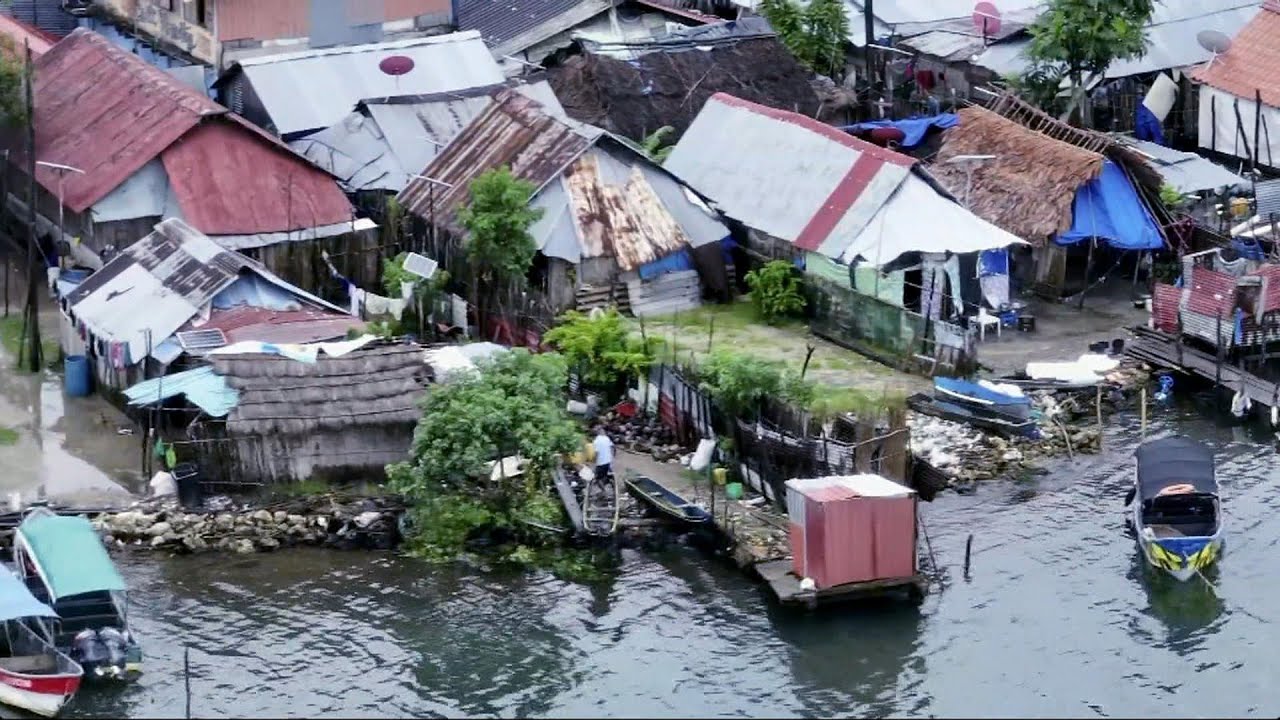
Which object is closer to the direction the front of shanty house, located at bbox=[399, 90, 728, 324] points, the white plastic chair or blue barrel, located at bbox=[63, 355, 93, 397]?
the white plastic chair

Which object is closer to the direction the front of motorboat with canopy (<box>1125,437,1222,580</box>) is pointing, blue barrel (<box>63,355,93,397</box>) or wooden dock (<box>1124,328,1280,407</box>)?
the blue barrel

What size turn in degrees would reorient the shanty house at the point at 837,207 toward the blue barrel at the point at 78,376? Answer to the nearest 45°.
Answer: approximately 135° to its right

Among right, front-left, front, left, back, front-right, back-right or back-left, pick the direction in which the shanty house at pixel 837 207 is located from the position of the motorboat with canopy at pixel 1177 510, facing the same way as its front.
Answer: back-right

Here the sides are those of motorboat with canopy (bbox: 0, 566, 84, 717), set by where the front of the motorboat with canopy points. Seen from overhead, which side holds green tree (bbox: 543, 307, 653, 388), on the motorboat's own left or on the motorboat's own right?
on the motorboat's own left

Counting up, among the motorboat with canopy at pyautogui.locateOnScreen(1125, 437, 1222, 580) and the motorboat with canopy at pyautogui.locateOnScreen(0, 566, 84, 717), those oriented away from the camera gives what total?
0

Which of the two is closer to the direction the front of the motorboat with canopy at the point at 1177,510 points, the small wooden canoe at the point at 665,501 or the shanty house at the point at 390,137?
the small wooden canoe

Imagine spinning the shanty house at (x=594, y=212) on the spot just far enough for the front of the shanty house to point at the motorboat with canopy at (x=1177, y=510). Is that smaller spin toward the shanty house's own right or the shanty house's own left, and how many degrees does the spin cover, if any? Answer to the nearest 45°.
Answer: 0° — it already faces it

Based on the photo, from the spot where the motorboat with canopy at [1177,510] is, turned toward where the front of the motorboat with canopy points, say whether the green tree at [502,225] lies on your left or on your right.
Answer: on your right
